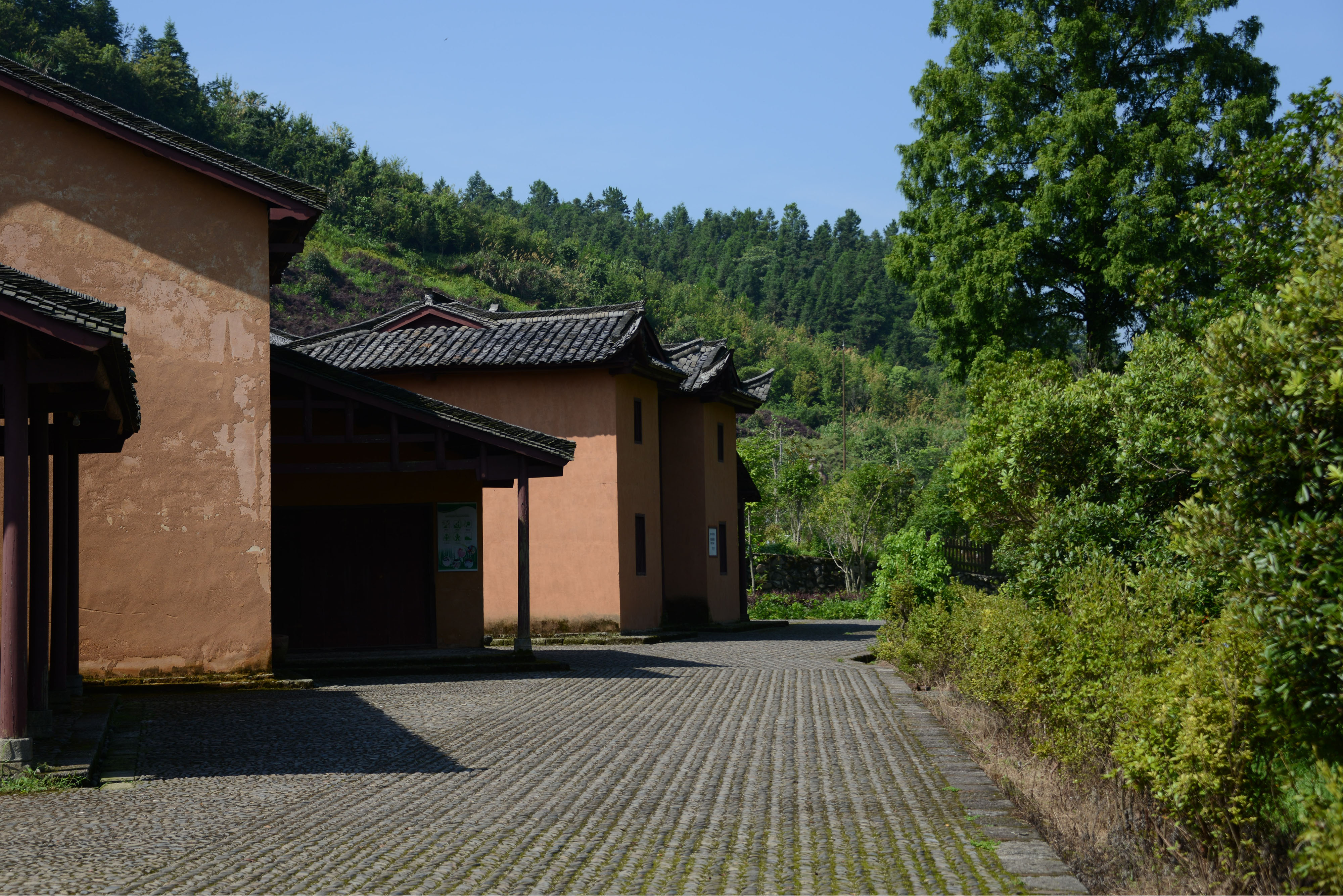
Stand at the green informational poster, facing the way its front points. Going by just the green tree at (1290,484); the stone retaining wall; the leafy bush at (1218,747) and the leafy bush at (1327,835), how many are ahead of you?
3

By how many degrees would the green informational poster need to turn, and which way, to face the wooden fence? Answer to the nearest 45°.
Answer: approximately 135° to its left

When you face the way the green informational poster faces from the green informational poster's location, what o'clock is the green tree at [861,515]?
The green tree is roughly at 7 o'clock from the green informational poster.

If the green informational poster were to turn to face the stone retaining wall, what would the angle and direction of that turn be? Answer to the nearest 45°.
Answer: approximately 135° to its left

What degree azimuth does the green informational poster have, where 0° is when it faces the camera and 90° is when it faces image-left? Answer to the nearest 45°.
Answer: approximately 0°

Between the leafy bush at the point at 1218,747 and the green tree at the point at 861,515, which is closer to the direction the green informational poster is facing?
the leafy bush

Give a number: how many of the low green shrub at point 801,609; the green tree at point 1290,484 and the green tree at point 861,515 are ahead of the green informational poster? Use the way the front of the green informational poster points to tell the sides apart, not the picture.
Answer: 1
